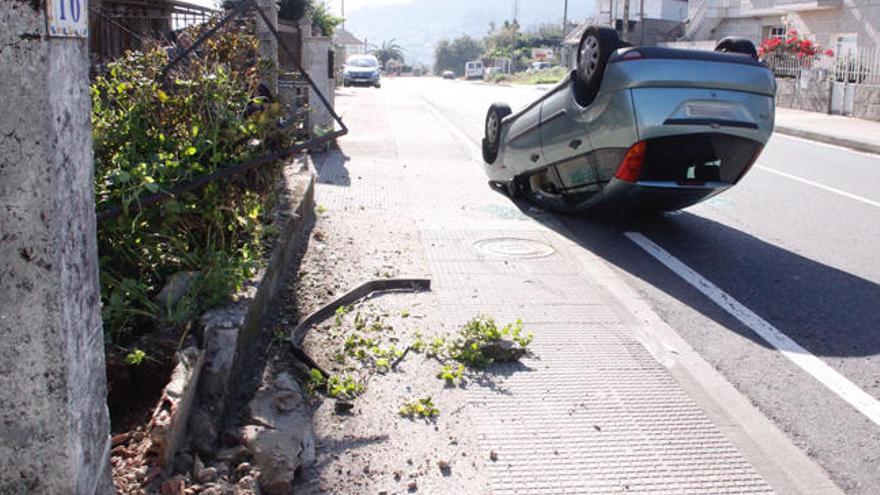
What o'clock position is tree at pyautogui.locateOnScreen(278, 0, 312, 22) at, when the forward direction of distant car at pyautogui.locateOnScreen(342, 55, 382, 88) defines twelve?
The tree is roughly at 12 o'clock from the distant car.

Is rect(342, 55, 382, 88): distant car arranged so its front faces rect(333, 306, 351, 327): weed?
yes

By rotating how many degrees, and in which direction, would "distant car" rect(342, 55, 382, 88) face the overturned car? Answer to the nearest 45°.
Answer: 0° — it already faces it

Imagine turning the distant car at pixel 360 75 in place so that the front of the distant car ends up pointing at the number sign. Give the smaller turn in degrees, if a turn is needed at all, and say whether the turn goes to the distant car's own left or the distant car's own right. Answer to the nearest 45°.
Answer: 0° — it already faces it

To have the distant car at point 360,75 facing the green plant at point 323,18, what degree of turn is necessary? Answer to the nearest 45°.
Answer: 0° — it already faces it

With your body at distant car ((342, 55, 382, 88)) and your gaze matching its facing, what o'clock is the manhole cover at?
The manhole cover is roughly at 12 o'clock from the distant car.

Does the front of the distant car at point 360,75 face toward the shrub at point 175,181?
yes

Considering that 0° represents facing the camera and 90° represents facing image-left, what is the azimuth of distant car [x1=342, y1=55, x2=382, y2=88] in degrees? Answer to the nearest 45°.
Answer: approximately 0°

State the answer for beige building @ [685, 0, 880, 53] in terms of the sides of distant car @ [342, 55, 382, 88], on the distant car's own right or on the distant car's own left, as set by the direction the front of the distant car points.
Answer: on the distant car's own left

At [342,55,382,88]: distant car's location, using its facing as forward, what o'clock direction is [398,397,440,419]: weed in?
The weed is roughly at 12 o'clock from the distant car.
